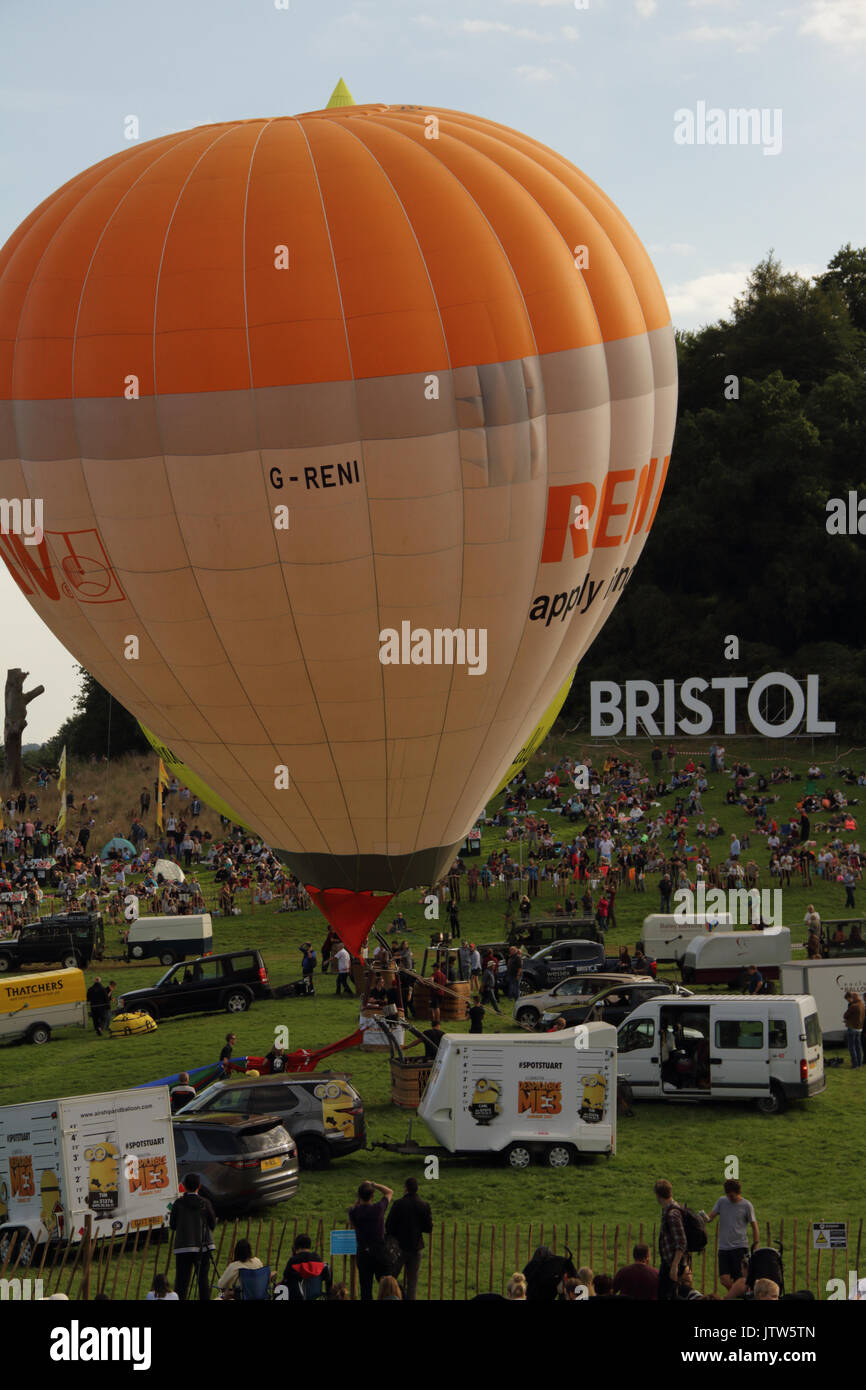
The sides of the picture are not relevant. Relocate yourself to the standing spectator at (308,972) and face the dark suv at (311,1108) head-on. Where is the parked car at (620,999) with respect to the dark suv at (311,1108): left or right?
left

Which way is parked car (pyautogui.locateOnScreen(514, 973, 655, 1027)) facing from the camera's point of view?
to the viewer's left

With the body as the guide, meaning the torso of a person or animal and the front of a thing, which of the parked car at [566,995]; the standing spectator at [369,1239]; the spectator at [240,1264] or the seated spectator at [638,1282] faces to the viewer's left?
the parked car

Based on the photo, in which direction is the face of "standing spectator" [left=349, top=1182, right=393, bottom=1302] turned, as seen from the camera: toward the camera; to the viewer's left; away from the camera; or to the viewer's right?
away from the camera

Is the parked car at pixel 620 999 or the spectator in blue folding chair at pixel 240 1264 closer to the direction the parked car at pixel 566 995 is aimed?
the spectator in blue folding chair

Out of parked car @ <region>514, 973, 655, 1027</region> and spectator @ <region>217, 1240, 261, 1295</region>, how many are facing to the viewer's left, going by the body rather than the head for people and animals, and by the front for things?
1

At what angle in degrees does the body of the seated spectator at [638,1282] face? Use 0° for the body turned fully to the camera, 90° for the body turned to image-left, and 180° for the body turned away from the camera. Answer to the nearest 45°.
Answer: approximately 180°

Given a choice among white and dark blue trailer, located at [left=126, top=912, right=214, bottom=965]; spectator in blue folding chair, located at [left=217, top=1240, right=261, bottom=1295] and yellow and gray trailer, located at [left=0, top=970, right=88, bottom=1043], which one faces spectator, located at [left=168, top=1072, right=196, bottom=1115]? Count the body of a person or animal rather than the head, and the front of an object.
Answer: spectator in blue folding chair, located at [left=217, top=1240, right=261, bottom=1295]

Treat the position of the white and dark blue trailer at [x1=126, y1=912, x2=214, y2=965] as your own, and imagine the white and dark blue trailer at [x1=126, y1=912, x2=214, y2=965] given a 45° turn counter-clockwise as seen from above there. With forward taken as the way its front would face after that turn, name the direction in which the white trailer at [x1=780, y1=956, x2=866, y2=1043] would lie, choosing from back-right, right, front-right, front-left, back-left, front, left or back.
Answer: left

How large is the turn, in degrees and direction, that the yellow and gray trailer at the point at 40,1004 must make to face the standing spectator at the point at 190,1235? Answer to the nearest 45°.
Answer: approximately 90° to its left

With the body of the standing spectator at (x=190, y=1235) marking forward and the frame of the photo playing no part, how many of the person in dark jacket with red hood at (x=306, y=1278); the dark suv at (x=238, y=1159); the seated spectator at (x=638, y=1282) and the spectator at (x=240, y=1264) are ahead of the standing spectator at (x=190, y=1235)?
1

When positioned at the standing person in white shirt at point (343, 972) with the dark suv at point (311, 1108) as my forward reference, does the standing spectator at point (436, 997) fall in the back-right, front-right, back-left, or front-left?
front-left

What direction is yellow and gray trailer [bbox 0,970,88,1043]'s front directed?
to the viewer's left

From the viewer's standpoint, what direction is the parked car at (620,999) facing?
to the viewer's left

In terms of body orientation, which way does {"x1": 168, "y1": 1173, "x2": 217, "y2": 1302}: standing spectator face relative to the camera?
away from the camera

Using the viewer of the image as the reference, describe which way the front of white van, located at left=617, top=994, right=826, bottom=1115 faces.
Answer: facing to the left of the viewer

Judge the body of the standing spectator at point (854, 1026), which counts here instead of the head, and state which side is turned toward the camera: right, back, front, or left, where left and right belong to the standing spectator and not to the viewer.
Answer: left

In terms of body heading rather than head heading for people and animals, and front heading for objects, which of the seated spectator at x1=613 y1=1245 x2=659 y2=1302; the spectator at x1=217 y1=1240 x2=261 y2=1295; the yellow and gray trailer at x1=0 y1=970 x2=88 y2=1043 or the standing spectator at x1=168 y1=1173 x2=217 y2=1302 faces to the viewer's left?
the yellow and gray trailer

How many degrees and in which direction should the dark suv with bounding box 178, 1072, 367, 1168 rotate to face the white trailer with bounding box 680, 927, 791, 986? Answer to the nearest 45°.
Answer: approximately 90° to its right
